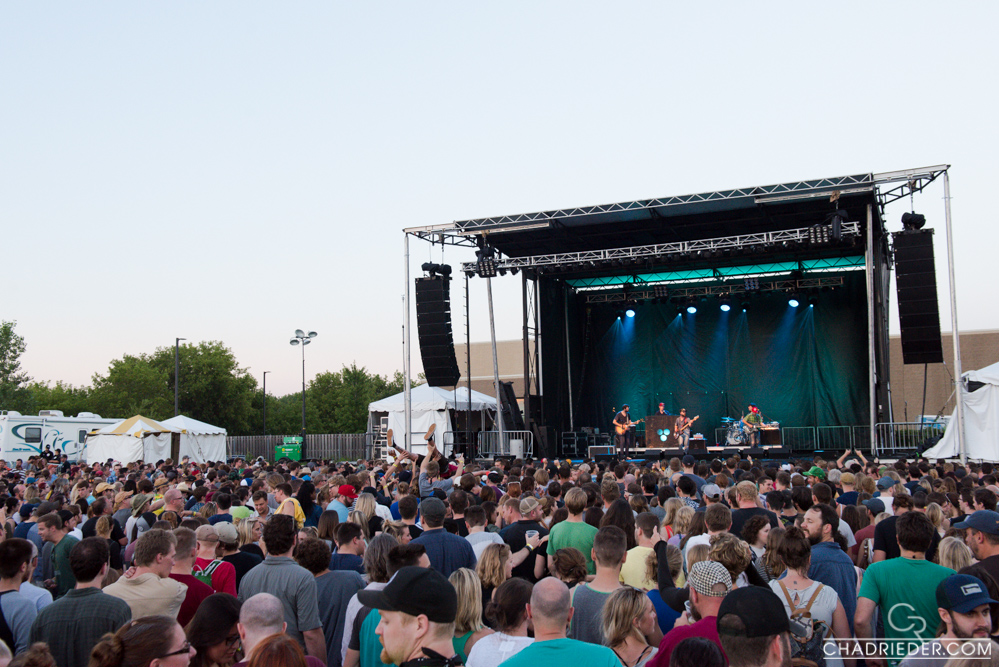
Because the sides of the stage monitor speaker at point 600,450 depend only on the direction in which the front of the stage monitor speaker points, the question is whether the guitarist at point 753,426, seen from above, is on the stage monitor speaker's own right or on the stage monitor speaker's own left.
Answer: on the stage monitor speaker's own right

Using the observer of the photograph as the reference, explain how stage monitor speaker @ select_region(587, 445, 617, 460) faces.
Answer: facing away from the viewer

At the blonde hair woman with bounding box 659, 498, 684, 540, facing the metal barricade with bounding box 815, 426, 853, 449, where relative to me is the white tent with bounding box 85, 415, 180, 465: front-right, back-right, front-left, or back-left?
front-left

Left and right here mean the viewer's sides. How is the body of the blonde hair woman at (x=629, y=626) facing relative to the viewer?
facing away from the viewer and to the right of the viewer

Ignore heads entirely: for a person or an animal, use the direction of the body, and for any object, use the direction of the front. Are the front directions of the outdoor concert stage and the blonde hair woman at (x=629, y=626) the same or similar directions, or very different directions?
very different directions

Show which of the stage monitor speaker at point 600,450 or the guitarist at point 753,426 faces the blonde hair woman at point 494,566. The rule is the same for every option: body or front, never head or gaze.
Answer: the guitarist

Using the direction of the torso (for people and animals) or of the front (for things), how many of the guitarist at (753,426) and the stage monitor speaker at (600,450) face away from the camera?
1

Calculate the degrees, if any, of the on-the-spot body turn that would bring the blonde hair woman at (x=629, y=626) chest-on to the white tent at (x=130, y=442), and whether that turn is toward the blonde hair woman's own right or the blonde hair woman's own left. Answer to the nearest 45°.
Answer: approximately 90° to the blonde hair woman's own left

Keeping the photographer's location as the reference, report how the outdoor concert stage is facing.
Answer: facing the viewer and to the left of the viewer

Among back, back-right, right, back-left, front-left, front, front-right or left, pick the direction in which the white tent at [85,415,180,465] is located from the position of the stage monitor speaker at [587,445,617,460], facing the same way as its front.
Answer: left

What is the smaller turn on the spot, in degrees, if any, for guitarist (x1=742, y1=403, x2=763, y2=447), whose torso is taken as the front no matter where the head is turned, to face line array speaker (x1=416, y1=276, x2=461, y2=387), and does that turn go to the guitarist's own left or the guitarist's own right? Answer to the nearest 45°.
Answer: approximately 45° to the guitarist's own right

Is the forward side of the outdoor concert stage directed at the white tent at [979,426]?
no

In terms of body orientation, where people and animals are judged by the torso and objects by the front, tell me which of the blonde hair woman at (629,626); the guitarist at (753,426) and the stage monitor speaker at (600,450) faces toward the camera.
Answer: the guitarist

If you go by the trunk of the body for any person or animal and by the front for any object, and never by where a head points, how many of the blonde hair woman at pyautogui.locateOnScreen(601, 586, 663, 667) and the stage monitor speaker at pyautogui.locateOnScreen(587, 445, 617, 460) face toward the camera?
0

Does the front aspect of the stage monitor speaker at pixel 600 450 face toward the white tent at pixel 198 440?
no

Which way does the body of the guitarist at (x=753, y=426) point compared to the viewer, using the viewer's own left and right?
facing the viewer

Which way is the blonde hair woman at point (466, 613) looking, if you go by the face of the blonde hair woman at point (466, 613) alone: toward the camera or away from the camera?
away from the camera
